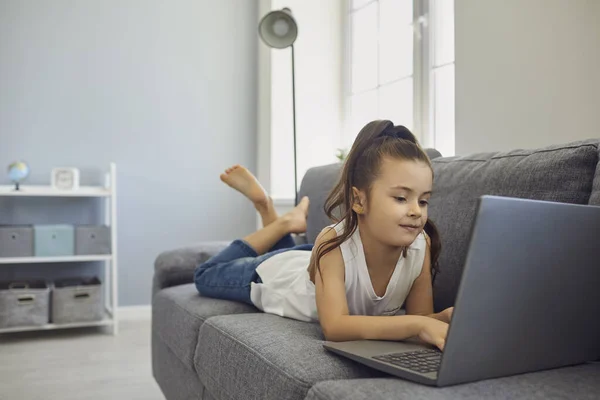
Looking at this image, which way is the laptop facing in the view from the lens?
facing away from the viewer and to the left of the viewer

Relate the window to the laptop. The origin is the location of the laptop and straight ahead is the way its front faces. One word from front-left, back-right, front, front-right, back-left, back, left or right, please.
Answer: front-right

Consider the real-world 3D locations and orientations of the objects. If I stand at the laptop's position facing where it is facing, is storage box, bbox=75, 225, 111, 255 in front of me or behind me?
in front

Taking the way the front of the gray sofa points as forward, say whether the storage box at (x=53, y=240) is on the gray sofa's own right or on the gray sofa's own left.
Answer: on the gray sofa's own right

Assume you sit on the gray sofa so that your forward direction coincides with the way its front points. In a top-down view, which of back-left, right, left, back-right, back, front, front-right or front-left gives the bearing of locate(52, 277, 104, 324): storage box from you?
right

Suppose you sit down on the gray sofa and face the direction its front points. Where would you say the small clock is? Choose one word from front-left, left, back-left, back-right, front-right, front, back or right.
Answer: right

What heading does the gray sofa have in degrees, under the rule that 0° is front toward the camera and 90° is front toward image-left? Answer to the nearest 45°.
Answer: approximately 45°

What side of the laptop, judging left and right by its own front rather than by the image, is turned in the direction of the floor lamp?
front

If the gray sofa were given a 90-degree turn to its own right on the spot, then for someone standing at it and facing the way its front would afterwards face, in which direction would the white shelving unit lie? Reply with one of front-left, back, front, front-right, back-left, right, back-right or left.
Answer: front

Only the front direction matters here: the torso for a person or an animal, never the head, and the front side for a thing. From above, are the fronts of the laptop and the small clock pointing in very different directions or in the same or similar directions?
very different directions

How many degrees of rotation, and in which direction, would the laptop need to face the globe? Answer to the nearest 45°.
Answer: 0° — it already faces it
